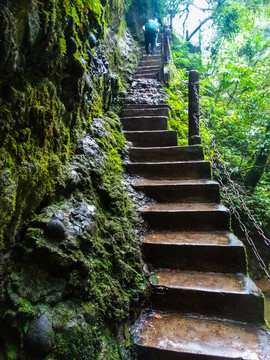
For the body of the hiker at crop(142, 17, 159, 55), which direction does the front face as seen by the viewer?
away from the camera

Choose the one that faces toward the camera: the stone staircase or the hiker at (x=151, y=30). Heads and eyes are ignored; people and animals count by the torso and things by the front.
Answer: the stone staircase

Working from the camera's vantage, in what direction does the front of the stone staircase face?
facing the viewer

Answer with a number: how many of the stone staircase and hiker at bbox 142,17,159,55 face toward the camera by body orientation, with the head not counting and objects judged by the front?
1

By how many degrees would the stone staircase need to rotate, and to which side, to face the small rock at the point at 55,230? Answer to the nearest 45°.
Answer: approximately 45° to its right

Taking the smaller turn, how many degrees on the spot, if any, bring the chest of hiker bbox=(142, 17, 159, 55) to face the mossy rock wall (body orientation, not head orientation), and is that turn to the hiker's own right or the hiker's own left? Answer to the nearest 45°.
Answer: approximately 180°

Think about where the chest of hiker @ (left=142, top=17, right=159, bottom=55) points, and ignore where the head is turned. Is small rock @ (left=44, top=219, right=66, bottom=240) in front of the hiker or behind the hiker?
behind

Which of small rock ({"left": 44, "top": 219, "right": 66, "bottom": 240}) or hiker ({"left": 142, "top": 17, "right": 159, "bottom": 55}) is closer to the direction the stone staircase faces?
the small rock

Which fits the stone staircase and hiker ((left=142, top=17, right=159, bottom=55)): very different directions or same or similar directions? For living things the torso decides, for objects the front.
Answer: very different directions
